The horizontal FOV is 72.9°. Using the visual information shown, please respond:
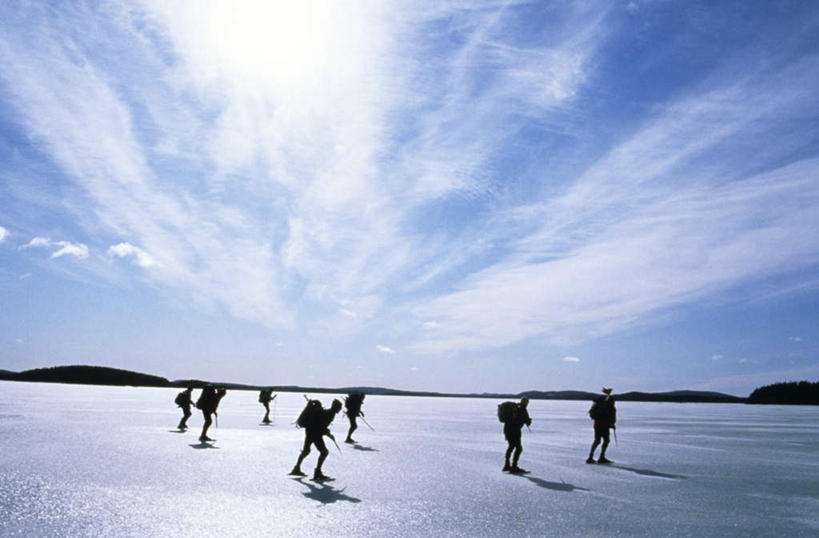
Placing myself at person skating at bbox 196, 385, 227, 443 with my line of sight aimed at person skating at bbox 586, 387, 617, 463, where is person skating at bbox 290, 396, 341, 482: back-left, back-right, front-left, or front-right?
front-right

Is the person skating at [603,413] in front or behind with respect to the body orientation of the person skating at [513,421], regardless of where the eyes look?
in front

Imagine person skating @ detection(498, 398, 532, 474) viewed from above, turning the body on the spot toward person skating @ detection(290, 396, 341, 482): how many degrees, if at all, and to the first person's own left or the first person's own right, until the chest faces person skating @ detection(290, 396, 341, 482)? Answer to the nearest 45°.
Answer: approximately 135° to the first person's own right

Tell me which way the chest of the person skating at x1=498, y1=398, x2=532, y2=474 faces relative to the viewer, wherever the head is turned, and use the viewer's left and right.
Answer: facing to the right of the viewer

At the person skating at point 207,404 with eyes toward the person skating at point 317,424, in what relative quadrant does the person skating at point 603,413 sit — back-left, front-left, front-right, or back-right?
front-left

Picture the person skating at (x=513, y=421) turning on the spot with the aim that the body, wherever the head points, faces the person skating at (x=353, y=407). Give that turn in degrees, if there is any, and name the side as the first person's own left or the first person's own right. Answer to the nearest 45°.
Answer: approximately 135° to the first person's own left

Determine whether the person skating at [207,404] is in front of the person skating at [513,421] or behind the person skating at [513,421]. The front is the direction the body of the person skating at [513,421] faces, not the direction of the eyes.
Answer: behind

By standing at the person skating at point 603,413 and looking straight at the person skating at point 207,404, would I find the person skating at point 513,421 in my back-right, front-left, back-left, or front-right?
front-left
